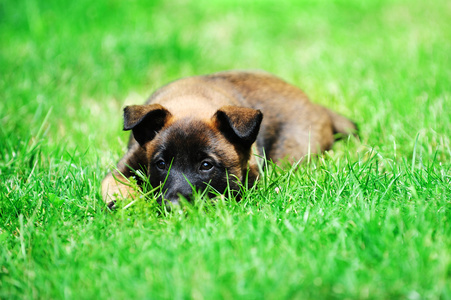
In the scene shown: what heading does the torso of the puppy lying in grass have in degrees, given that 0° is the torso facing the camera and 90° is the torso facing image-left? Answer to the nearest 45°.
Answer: approximately 45°
